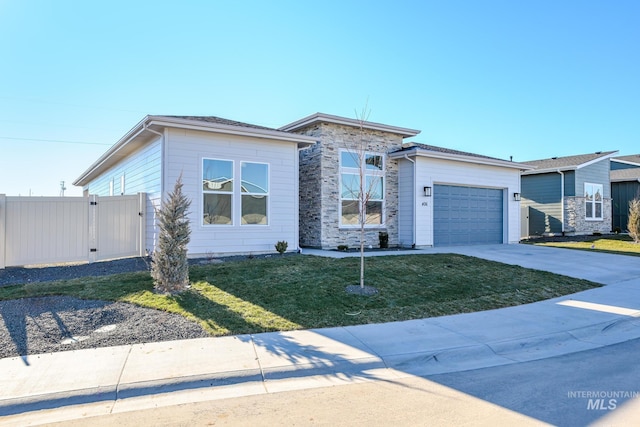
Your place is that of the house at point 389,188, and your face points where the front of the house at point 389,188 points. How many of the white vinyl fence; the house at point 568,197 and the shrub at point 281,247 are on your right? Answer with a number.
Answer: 2

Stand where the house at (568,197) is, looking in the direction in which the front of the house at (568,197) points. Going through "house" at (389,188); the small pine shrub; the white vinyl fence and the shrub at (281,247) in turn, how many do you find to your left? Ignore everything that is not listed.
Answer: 0

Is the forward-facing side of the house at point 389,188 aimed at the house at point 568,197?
no

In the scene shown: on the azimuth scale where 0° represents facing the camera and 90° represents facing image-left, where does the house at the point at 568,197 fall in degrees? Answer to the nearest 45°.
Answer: approximately 315°

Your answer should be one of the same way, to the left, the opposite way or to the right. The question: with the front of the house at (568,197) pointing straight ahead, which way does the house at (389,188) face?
the same way

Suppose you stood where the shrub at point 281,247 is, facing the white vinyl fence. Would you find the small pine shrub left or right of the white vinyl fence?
left

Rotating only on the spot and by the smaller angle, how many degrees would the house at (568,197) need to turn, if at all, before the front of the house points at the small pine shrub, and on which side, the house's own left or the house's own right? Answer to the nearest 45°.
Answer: approximately 45° to the house's own right

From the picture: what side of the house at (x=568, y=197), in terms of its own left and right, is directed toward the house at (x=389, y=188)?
right

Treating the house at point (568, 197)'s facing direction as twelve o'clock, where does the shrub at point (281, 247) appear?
The shrub is roughly at 2 o'clock from the house.

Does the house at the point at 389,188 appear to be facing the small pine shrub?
no

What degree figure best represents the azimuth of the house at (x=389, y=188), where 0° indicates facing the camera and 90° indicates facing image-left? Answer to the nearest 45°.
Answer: approximately 315°

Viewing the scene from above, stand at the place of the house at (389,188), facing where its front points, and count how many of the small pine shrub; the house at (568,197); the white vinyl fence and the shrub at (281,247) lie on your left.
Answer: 1

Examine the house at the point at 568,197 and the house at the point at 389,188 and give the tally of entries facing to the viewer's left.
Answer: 0

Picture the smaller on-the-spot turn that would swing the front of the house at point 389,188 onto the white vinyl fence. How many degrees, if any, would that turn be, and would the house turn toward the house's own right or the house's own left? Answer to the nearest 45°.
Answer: approximately 90° to the house's own right
